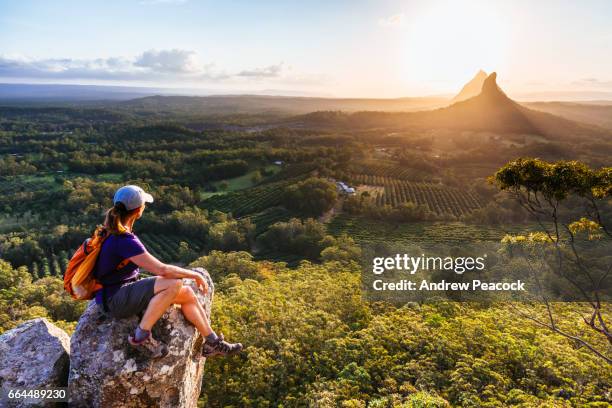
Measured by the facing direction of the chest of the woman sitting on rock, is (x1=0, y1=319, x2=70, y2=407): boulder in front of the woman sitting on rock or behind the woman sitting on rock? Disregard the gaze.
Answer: behind

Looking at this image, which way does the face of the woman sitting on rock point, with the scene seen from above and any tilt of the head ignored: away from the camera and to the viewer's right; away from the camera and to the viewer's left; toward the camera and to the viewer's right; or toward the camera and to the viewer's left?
away from the camera and to the viewer's right

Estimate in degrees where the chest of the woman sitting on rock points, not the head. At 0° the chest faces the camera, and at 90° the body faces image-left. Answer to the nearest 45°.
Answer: approximately 270°
